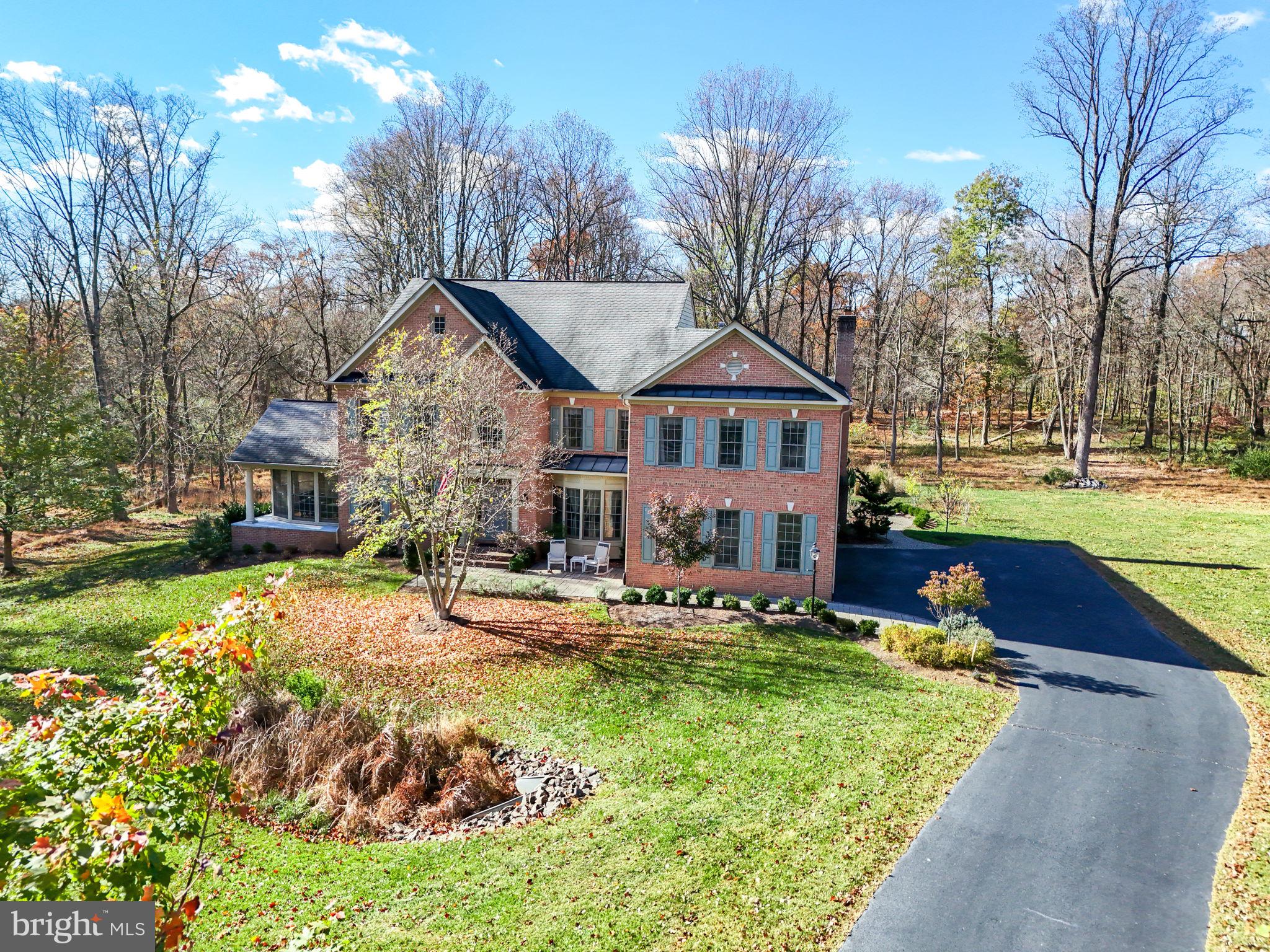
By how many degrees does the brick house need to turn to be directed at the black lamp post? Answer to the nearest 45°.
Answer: approximately 45° to its left

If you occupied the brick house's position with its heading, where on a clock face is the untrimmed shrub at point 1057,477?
The untrimmed shrub is roughly at 8 o'clock from the brick house.

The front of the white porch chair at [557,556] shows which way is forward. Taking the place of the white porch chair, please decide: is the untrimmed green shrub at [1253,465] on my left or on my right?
on my left

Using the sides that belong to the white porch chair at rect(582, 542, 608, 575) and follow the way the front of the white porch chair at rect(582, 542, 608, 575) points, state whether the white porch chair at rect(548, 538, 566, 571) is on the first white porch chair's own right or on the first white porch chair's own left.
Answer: on the first white porch chair's own right

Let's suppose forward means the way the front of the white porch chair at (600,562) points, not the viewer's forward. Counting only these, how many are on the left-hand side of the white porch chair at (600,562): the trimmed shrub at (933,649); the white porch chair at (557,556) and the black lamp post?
2

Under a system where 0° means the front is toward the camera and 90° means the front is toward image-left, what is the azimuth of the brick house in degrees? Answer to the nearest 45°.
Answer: approximately 0°

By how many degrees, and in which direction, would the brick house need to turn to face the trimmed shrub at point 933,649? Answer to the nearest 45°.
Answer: approximately 45° to its left

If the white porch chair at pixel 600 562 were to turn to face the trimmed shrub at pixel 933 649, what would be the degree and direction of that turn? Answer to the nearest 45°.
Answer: approximately 90° to its left
